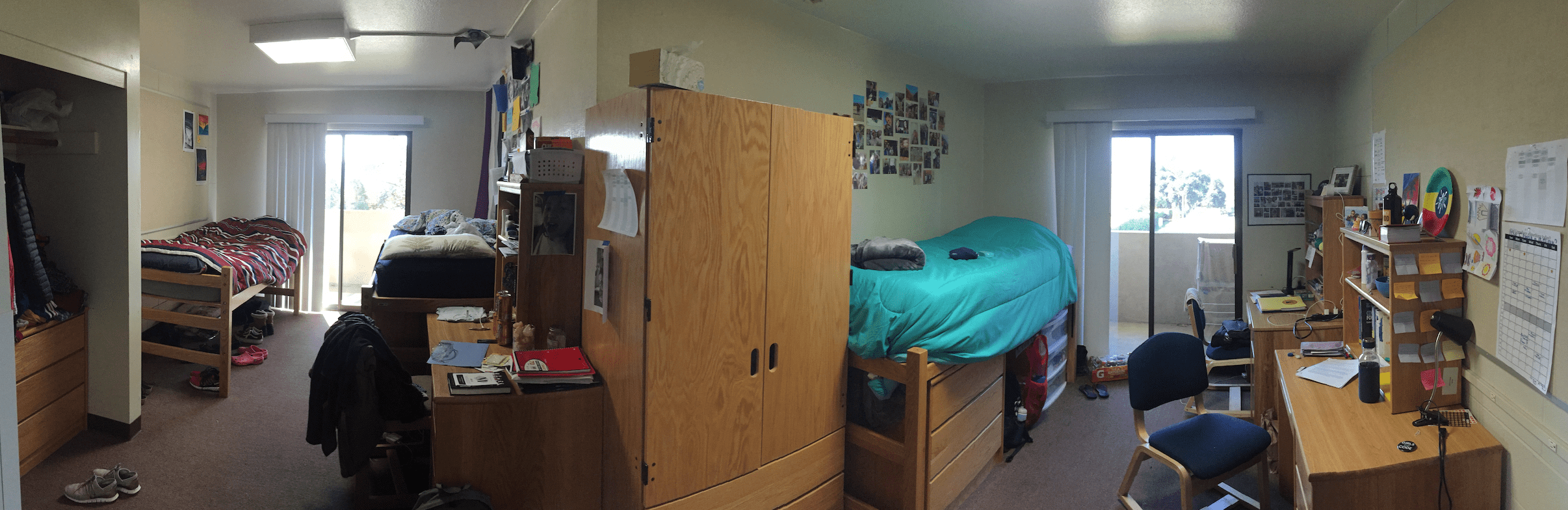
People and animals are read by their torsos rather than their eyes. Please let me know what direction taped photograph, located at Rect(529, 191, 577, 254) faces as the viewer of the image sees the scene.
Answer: facing the viewer

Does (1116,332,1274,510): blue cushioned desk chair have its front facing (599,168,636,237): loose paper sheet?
no

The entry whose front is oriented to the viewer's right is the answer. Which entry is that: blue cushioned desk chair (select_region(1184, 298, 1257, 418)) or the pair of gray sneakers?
the blue cushioned desk chair

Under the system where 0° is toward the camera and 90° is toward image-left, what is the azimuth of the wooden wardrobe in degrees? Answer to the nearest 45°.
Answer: approximately 315°

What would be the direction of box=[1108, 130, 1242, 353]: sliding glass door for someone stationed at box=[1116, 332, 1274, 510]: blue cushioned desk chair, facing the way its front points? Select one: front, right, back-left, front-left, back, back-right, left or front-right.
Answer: back-left

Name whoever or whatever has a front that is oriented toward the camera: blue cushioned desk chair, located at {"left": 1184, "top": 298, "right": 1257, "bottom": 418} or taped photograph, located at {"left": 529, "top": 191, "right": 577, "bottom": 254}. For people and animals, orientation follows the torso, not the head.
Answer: the taped photograph

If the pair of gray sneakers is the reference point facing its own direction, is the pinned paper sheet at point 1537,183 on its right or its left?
on its left

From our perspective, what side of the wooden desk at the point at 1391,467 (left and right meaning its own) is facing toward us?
left

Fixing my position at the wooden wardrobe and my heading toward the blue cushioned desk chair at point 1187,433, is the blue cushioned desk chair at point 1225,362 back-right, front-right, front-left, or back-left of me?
front-left

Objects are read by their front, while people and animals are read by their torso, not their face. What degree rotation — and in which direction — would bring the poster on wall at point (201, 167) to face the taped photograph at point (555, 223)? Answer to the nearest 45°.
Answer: approximately 45° to its right

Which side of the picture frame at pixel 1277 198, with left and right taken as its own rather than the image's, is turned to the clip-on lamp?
front

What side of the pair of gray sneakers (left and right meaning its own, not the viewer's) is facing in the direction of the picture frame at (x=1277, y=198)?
back

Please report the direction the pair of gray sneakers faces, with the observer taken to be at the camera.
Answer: facing to the left of the viewer

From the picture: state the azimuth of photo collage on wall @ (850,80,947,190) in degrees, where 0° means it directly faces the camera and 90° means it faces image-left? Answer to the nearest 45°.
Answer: approximately 315°

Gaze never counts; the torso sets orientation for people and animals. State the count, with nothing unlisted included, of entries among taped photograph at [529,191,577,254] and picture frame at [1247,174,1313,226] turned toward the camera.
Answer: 2

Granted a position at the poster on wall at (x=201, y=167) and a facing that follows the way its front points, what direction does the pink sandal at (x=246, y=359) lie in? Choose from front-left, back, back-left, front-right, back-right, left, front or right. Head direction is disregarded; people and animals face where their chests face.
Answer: front-right

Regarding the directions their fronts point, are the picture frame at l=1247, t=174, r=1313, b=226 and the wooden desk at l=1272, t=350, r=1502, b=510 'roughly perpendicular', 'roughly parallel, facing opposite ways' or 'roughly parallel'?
roughly perpendicular

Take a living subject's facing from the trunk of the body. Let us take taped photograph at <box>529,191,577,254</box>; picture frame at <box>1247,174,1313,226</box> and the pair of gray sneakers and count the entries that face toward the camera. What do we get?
2
